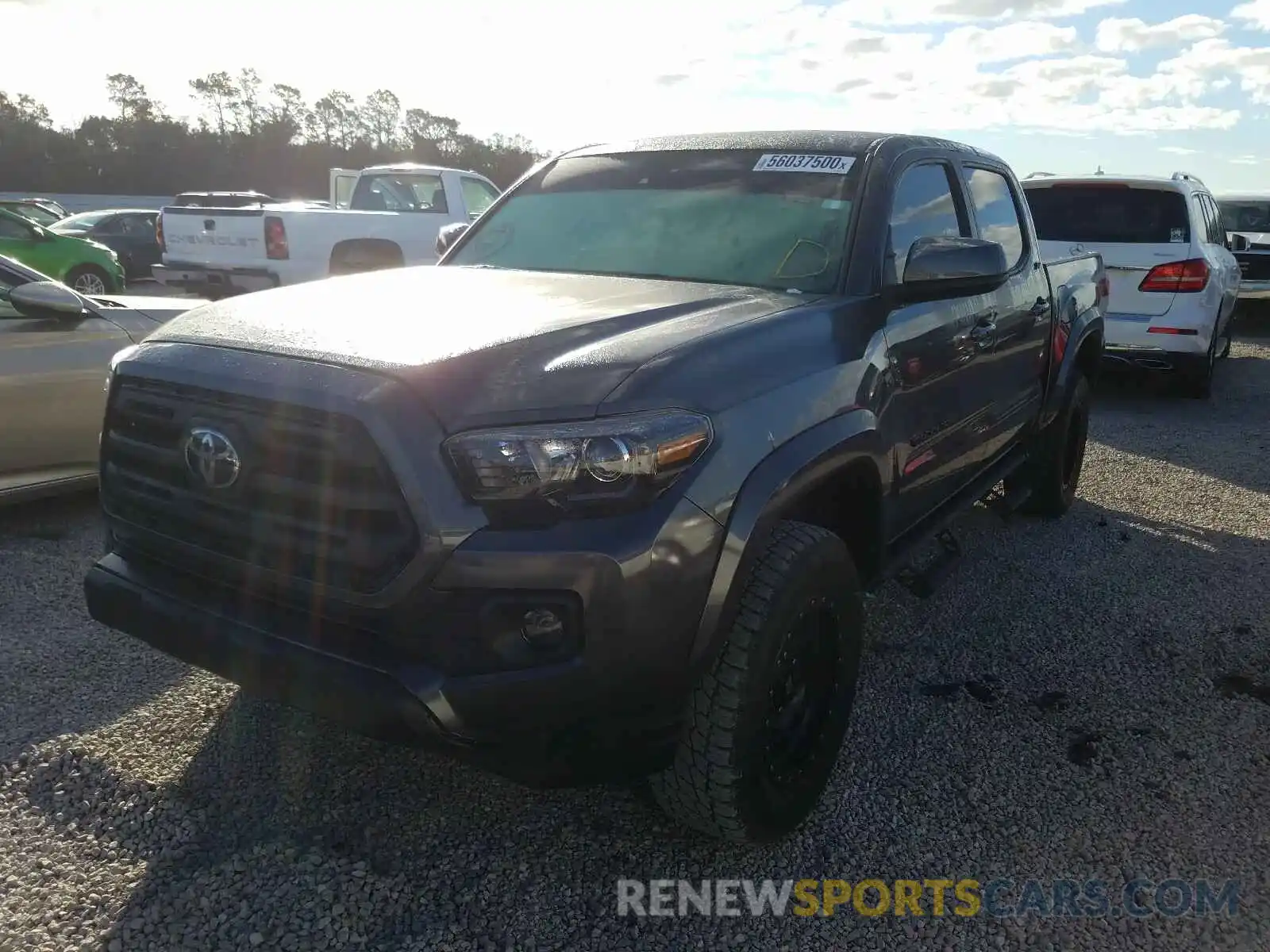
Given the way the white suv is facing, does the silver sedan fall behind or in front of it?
behind

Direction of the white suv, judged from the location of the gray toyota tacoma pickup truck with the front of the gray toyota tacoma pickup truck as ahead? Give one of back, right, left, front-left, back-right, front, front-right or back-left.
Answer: back

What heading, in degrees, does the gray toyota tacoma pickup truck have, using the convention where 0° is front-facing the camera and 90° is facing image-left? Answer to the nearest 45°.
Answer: approximately 45°

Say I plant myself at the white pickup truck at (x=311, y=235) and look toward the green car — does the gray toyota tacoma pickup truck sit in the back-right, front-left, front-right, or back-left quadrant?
back-left

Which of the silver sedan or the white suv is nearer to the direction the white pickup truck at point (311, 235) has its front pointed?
the white suv

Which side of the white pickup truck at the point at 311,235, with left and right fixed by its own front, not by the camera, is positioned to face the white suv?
right

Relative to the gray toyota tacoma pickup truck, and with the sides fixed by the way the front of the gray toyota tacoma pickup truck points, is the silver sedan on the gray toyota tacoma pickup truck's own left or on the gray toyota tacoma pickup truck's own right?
on the gray toyota tacoma pickup truck's own right

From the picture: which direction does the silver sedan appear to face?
to the viewer's right

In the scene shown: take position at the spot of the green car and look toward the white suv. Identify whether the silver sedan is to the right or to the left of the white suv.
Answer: right

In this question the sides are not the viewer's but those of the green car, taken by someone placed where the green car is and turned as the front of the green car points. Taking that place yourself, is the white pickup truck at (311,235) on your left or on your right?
on your right

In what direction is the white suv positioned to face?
away from the camera

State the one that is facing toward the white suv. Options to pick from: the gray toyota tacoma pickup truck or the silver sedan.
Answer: the silver sedan
